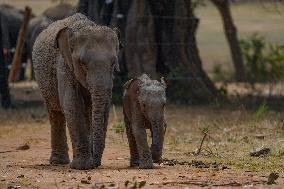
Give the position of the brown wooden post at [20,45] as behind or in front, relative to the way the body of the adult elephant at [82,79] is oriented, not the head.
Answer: behind

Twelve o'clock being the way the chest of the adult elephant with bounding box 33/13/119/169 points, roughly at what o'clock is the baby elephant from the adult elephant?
The baby elephant is roughly at 11 o'clock from the adult elephant.

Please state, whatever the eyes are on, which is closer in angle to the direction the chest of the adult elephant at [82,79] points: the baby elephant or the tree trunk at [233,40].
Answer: the baby elephant

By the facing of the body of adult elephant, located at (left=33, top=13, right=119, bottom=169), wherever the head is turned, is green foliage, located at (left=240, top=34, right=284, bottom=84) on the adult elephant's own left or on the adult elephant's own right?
on the adult elephant's own left

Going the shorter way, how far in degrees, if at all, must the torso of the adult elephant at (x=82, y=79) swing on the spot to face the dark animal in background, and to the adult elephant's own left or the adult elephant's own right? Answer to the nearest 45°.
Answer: approximately 135° to the adult elephant's own left

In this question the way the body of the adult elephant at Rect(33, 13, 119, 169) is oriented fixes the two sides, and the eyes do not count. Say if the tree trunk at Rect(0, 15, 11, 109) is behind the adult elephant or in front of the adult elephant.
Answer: behind

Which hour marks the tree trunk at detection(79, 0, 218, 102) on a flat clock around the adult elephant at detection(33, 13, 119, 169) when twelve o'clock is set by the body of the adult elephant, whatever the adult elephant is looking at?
The tree trunk is roughly at 8 o'clock from the adult elephant.

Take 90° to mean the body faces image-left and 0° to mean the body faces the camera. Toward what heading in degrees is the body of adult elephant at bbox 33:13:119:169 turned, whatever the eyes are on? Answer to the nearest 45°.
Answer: approximately 315°
